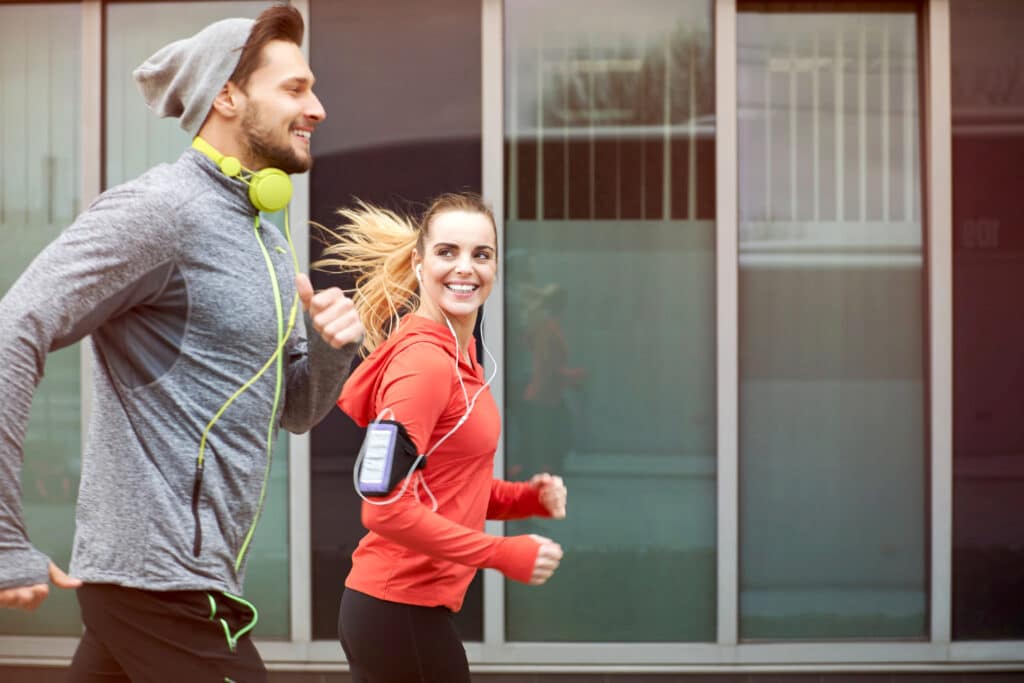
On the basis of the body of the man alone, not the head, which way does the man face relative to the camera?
to the viewer's right

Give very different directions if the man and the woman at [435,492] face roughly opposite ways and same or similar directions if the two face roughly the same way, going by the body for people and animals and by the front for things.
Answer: same or similar directions

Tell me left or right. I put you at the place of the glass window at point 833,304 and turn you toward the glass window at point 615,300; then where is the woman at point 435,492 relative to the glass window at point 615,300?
left

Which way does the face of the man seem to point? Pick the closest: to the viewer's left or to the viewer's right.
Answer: to the viewer's right

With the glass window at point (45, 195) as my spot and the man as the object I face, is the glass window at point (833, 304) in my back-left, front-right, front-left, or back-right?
front-left

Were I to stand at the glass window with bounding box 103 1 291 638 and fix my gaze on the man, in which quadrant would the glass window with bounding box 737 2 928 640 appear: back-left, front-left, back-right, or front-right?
front-left

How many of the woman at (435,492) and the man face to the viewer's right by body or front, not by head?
2

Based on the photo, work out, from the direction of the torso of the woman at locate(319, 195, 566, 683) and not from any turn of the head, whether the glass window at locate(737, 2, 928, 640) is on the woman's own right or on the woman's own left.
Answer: on the woman's own left

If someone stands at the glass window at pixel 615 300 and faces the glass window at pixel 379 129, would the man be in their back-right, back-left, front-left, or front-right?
front-left

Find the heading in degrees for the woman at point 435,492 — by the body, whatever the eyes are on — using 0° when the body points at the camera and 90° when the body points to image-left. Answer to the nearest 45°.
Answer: approximately 270°
